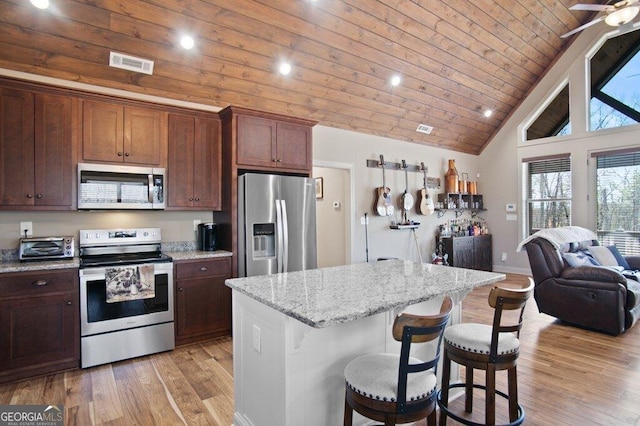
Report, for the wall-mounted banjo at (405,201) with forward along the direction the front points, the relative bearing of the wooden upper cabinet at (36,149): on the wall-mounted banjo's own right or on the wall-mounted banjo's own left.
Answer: on the wall-mounted banjo's own right

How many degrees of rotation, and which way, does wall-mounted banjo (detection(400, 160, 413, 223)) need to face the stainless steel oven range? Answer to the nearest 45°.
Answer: approximately 90° to its right

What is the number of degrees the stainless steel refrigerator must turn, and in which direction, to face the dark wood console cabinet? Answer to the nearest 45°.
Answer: approximately 90° to its left

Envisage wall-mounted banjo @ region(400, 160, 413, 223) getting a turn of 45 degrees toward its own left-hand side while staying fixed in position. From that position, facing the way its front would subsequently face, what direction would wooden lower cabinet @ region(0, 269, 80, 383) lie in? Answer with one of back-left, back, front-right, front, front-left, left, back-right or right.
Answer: back-right

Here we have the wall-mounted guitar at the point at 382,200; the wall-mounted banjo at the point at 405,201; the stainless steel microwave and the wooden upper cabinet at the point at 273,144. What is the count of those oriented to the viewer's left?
0

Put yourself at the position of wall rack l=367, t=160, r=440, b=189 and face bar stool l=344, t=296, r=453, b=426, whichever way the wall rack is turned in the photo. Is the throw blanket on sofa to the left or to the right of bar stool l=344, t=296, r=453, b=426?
left

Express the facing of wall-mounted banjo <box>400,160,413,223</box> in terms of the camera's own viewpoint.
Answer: facing the viewer and to the right of the viewer

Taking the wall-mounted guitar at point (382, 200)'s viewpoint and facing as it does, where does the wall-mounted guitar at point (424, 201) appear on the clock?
the wall-mounted guitar at point (424, 201) is roughly at 9 o'clock from the wall-mounted guitar at point (382, 200).

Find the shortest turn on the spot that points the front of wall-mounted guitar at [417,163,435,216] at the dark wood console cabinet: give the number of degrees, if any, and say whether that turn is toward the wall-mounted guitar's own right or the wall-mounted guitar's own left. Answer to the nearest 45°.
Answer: approximately 90° to the wall-mounted guitar's own left

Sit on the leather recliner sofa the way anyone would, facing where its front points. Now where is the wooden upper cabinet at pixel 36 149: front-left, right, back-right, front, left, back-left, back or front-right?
right

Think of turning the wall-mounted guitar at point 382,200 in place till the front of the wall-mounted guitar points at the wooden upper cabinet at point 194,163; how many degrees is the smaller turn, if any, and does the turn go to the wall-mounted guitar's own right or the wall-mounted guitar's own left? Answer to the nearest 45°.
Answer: approximately 90° to the wall-mounted guitar's own right

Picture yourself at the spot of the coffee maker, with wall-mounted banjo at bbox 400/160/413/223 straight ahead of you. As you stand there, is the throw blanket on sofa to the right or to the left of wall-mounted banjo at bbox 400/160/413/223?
right

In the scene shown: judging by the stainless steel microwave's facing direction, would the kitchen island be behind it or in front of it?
in front

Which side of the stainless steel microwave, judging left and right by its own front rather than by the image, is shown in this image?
front

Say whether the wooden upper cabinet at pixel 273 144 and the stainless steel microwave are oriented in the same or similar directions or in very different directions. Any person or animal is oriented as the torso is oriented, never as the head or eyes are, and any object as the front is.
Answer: same or similar directions
